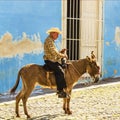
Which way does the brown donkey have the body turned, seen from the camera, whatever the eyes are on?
to the viewer's right

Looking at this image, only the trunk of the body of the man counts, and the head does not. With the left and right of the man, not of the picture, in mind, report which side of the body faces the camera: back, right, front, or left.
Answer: right
